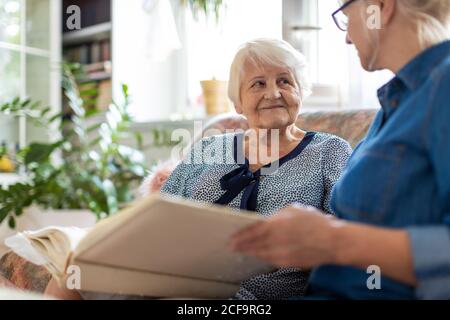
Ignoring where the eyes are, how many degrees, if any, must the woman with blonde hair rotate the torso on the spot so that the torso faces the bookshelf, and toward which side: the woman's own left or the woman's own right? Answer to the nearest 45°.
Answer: approximately 45° to the woman's own right

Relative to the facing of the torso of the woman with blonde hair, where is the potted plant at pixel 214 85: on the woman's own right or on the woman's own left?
on the woman's own right

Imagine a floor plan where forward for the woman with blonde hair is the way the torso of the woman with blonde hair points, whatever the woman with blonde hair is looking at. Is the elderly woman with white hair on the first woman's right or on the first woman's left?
on the first woman's right

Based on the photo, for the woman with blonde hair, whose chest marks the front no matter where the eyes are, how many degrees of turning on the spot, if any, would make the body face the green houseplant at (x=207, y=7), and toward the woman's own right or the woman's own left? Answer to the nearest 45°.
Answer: approximately 90° to the woman's own right

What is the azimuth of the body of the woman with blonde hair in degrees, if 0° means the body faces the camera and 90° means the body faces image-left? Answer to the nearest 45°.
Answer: approximately 90°
